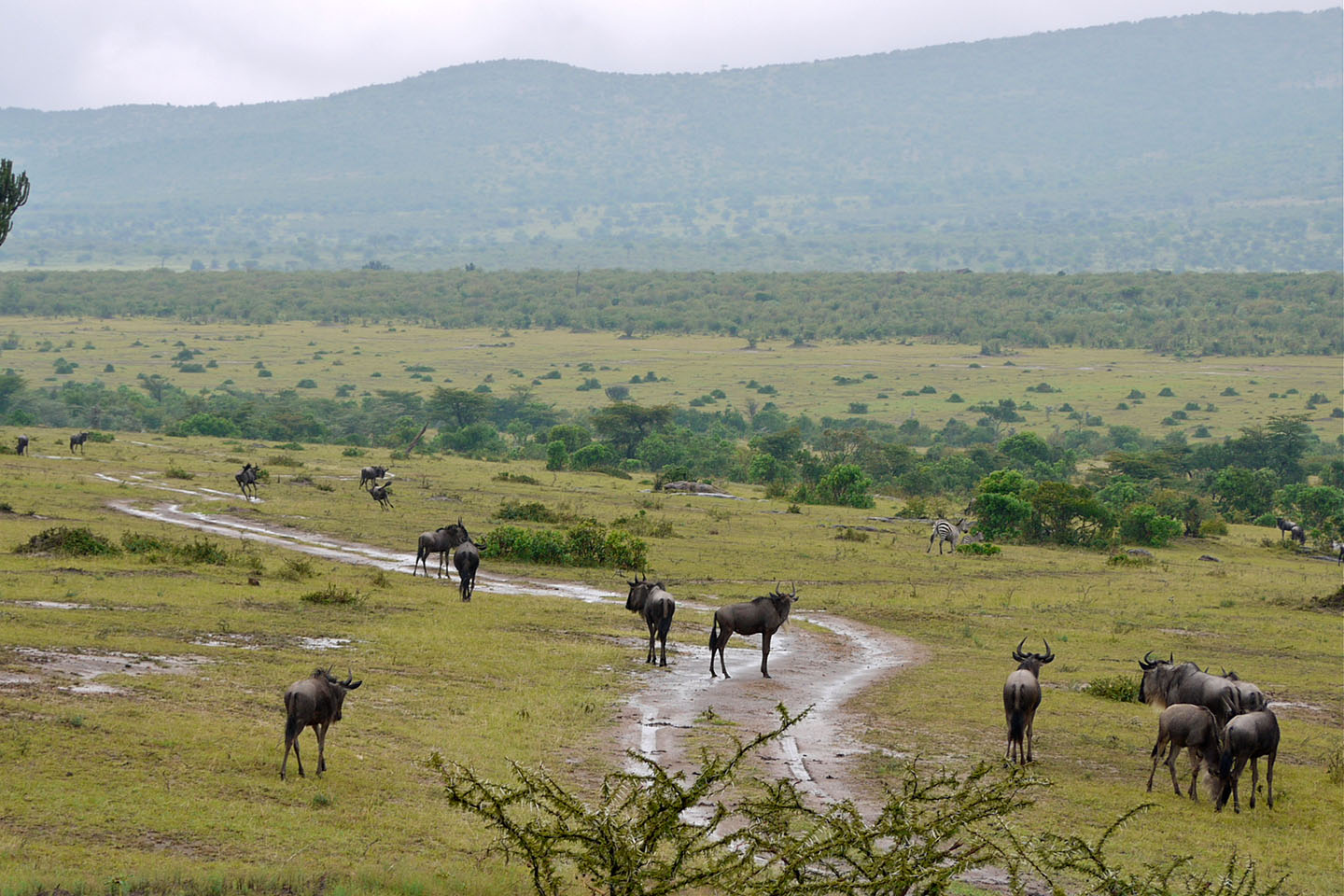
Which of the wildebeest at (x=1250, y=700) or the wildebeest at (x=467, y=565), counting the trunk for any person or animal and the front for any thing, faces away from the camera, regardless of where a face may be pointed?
the wildebeest at (x=467, y=565)

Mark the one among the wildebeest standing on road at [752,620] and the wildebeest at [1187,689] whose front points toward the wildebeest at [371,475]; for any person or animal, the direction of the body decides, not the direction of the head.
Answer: the wildebeest at [1187,689]

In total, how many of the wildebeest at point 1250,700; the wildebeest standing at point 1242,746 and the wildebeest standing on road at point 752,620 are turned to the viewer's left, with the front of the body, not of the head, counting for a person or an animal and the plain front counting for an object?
1

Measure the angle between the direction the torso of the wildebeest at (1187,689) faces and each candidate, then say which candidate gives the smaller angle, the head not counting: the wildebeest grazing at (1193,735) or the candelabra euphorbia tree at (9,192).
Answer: the candelabra euphorbia tree

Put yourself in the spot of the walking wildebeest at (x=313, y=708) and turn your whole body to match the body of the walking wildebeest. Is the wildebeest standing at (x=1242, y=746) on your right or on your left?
on your right

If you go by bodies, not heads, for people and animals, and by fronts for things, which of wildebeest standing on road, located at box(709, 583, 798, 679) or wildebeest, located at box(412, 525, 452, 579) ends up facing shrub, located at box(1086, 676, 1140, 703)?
the wildebeest standing on road

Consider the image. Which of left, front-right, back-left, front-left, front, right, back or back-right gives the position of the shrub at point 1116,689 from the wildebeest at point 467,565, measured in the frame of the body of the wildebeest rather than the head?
back-right

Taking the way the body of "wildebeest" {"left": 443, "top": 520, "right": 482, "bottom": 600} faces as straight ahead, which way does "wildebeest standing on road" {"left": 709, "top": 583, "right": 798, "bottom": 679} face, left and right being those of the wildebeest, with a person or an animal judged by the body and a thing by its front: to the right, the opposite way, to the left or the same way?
to the right

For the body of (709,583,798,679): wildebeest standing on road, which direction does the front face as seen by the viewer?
to the viewer's right

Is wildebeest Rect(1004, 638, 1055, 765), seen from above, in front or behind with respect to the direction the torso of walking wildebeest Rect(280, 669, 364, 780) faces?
in front

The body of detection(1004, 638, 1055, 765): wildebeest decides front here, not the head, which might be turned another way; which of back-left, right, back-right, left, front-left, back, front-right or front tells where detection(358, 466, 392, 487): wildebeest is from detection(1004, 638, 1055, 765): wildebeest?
front-left

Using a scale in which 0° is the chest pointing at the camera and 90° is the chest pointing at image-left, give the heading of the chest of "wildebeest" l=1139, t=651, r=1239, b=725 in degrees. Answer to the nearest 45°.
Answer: approximately 135°

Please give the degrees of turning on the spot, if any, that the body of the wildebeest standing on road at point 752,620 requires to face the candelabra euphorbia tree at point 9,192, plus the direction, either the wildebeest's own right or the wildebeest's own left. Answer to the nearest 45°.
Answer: approximately 135° to the wildebeest's own left
